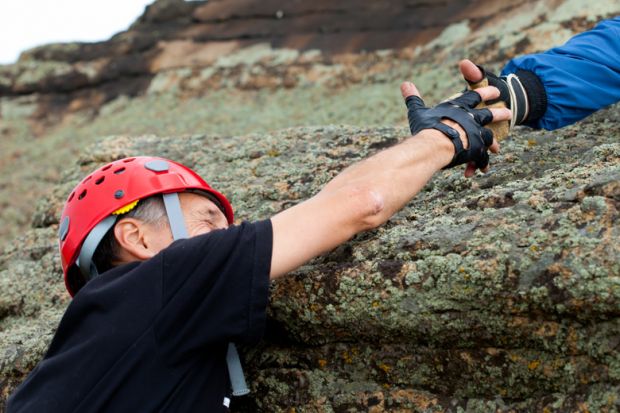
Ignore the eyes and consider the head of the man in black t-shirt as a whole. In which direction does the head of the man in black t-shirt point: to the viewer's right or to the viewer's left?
to the viewer's right

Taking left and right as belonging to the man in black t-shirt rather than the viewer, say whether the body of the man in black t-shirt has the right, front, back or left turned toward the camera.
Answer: right
